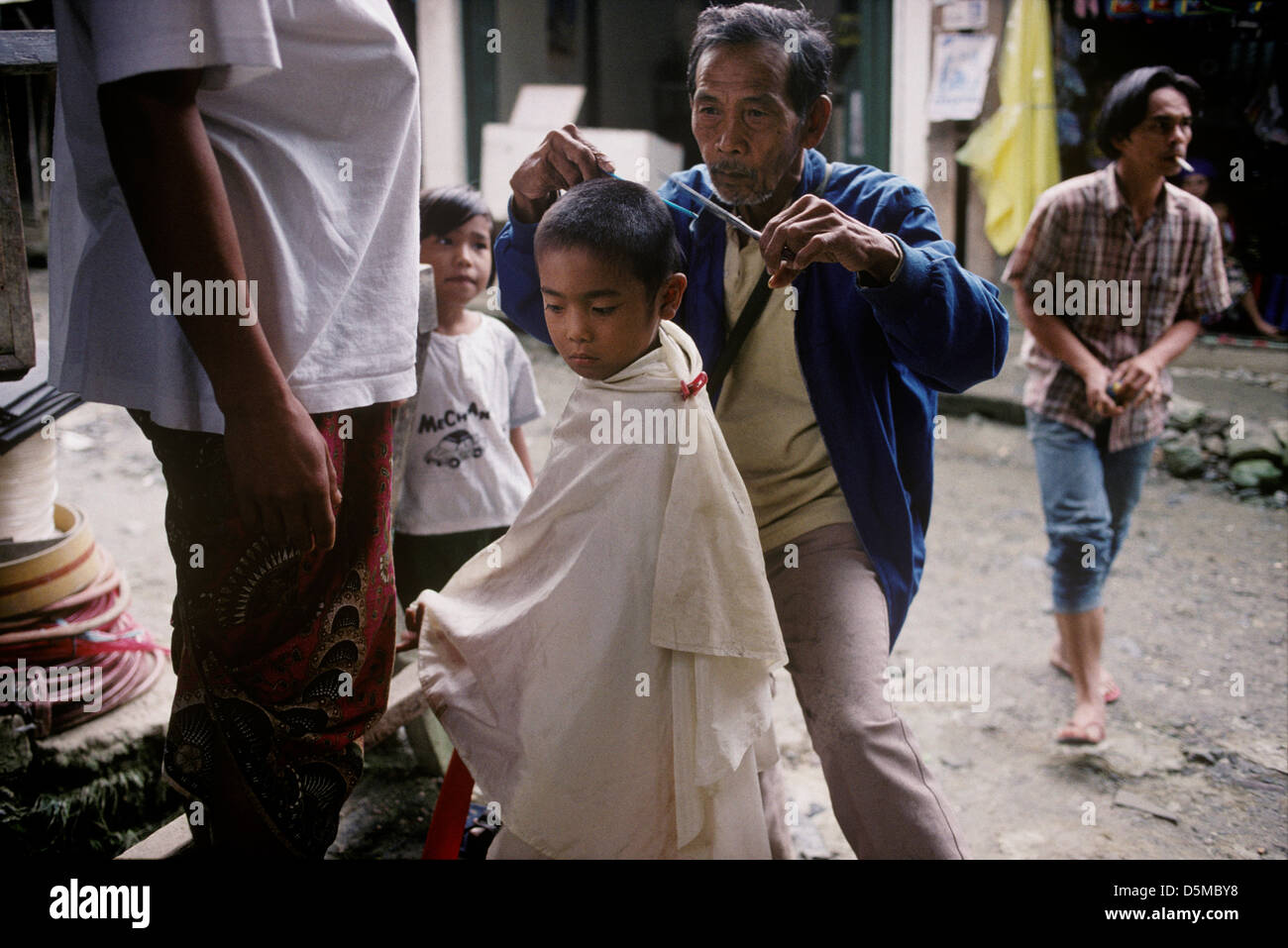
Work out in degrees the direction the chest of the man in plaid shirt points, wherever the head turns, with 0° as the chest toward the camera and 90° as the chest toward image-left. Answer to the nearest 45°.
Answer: approximately 0°

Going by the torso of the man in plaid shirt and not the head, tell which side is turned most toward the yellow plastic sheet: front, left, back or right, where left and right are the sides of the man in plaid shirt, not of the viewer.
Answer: back

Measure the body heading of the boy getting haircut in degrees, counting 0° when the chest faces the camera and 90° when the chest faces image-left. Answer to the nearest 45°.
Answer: approximately 45°

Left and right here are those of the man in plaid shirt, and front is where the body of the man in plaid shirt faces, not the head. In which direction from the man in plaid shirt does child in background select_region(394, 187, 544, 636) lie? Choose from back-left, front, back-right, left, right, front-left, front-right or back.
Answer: front-right

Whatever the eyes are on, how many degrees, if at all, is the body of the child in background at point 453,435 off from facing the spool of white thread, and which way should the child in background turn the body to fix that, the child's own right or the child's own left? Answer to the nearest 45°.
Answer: approximately 90° to the child's own right

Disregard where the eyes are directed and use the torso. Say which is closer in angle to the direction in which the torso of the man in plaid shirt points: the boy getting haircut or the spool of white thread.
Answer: the boy getting haircut

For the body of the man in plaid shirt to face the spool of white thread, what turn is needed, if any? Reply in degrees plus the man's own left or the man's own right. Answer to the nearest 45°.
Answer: approximately 45° to the man's own right

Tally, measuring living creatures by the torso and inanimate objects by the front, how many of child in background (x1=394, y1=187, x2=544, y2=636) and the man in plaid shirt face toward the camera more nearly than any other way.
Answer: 2
